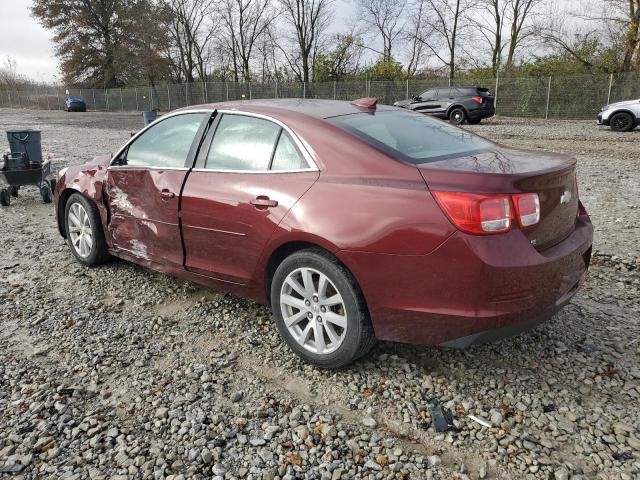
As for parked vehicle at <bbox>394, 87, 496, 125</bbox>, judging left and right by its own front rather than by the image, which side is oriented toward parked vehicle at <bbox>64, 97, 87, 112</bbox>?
front

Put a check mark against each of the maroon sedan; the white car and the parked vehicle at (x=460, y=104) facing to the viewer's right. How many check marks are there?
0

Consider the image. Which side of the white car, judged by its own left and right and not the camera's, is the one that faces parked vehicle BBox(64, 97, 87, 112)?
front

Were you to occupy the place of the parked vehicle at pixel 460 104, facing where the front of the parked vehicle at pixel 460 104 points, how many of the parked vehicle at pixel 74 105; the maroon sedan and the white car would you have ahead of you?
1

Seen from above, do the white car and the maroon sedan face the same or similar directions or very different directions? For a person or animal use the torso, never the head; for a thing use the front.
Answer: same or similar directions

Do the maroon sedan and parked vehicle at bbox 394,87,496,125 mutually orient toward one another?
no

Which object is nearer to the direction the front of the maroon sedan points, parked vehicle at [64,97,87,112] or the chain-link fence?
the parked vehicle

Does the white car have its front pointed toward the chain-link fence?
no

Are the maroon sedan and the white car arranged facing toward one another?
no

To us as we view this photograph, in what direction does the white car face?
facing to the left of the viewer

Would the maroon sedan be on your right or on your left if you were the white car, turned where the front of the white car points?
on your left

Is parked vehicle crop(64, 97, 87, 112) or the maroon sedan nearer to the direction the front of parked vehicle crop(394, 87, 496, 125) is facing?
the parked vehicle

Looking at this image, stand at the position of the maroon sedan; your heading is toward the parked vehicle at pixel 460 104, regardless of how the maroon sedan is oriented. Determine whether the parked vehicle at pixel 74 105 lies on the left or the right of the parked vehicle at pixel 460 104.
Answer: left

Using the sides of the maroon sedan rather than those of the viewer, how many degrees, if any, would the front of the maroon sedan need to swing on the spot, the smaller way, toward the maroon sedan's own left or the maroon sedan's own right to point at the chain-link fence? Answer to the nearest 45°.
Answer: approximately 45° to the maroon sedan's own right

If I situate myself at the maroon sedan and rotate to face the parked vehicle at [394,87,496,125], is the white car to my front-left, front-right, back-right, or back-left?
front-right

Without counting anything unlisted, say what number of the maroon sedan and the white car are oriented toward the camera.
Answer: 0

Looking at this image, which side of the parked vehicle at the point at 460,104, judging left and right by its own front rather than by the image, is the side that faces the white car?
back

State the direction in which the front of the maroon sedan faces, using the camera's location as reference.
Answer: facing away from the viewer and to the left of the viewer

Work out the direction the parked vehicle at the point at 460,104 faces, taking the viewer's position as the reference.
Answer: facing away from the viewer and to the left of the viewer
